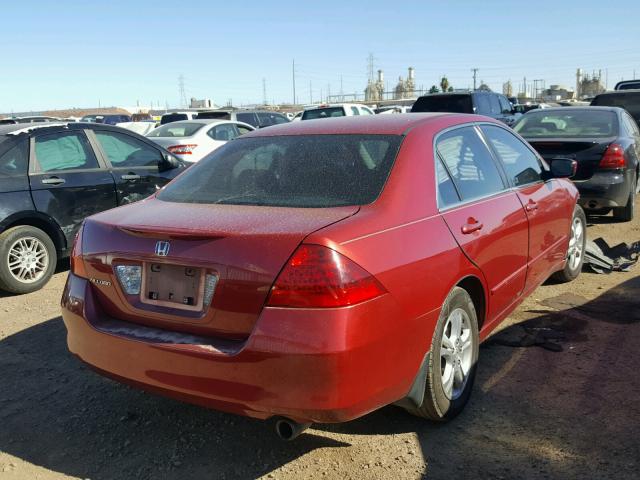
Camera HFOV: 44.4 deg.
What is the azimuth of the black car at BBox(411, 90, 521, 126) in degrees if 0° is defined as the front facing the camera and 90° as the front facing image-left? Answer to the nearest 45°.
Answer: approximately 225°

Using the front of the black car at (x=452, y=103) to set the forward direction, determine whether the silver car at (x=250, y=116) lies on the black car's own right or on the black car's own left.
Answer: on the black car's own left

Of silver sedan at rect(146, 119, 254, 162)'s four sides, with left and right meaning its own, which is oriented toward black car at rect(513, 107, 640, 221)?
right

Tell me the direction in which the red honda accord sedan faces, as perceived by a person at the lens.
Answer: facing away from the viewer and to the right of the viewer

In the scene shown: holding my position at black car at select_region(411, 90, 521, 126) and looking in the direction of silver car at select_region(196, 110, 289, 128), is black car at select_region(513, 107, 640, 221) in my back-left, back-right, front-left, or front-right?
back-left

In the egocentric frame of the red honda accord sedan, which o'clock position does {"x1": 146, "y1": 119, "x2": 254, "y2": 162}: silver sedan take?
The silver sedan is roughly at 10 o'clock from the red honda accord sedan.

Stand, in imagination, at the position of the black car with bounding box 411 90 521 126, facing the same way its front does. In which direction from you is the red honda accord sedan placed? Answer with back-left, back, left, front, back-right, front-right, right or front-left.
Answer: back-right

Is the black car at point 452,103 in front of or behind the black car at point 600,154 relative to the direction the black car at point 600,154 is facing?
in front

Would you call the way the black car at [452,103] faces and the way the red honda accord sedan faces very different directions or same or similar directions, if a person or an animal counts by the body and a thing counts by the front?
same or similar directions

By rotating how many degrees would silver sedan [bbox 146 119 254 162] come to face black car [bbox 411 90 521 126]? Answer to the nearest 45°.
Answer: approximately 45° to its right

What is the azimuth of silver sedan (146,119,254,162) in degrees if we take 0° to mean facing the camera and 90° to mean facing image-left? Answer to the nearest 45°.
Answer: approximately 225°

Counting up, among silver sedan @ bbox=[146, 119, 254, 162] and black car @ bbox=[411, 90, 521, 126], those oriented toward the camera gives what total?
0

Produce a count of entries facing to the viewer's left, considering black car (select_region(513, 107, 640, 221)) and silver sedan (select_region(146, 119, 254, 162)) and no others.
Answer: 0

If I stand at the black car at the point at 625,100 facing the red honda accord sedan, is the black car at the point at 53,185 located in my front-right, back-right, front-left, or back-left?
front-right

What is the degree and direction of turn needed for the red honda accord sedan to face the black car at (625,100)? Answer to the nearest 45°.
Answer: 0° — it already faces it

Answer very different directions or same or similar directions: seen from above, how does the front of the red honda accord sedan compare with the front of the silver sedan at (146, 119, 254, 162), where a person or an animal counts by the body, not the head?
same or similar directions

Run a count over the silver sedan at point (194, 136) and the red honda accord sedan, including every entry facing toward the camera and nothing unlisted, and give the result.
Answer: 0

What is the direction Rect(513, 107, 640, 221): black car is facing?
away from the camera
